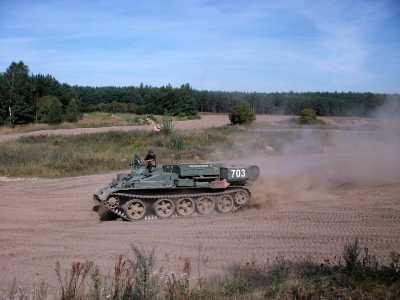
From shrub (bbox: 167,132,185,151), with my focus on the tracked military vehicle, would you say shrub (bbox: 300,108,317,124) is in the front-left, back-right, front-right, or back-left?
back-left

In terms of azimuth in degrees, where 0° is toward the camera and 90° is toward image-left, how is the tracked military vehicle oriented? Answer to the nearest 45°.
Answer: approximately 90°

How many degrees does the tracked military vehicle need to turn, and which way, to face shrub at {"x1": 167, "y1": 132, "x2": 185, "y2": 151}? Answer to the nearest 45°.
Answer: approximately 90° to its right

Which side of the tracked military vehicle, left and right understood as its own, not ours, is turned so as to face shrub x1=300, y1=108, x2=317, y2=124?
right
